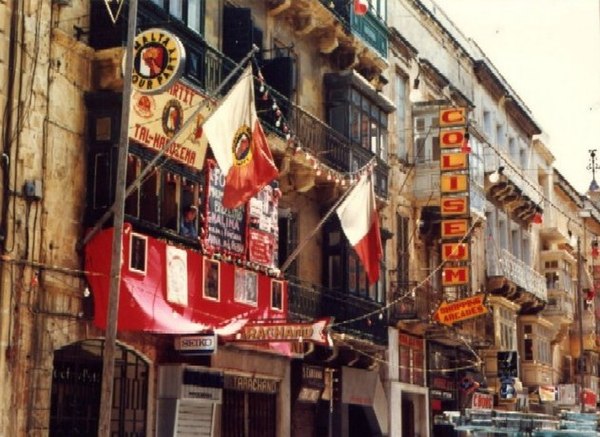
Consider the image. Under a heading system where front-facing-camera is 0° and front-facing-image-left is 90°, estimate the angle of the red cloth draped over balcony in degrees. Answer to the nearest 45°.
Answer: approximately 315°

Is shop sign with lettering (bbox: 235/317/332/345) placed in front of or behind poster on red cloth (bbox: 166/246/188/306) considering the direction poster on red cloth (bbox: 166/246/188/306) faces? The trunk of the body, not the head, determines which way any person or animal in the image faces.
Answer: in front

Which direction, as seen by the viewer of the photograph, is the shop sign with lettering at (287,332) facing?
facing the viewer

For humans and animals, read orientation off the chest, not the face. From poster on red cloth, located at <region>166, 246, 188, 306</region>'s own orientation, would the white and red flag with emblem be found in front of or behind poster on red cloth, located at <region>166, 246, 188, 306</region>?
in front

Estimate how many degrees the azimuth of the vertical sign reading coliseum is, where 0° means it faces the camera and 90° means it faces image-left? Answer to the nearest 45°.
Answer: approximately 0°

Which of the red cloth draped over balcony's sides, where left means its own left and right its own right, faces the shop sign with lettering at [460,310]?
left
